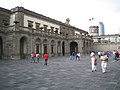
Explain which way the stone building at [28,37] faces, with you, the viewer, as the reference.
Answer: facing the viewer and to the right of the viewer
